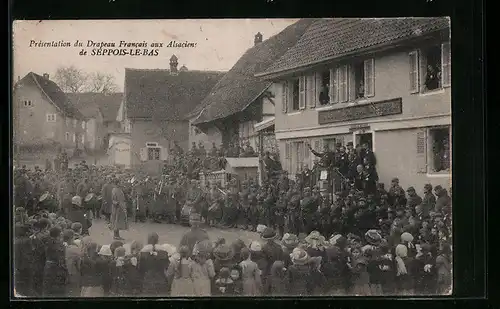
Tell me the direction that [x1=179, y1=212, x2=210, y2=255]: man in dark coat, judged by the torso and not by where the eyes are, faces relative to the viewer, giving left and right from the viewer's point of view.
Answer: facing away from the viewer

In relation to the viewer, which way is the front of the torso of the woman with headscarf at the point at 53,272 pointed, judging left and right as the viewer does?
facing away from the viewer

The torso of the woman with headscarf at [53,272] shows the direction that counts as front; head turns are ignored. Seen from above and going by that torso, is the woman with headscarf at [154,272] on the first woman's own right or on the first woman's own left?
on the first woman's own right

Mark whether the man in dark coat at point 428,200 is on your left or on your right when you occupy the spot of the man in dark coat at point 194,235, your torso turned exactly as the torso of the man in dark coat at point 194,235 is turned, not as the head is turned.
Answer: on your right

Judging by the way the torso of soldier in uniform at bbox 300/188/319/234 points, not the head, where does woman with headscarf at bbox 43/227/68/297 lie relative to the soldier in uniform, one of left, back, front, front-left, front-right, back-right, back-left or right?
front-right

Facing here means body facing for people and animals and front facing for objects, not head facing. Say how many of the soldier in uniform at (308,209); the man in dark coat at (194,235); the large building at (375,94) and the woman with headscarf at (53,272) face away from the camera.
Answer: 2

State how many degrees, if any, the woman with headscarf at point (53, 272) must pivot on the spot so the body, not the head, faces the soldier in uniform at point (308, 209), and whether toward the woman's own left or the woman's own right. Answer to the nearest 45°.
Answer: approximately 90° to the woman's own right

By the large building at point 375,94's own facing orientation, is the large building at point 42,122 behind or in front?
in front

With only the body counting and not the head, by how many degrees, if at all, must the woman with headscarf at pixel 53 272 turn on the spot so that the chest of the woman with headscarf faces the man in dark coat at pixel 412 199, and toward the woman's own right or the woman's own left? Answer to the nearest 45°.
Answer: approximately 90° to the woman's own right
